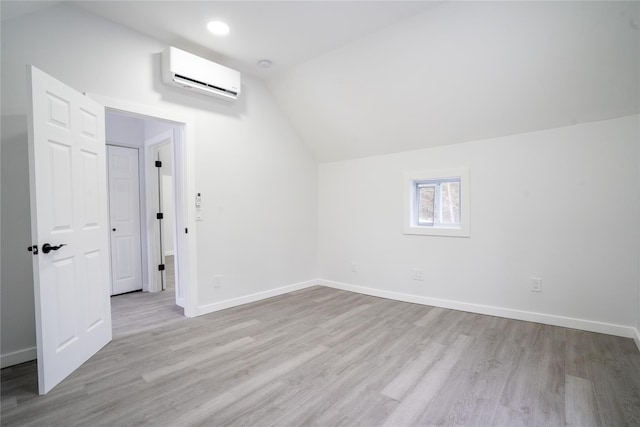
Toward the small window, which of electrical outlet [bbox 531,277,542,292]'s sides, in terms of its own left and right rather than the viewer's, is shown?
right

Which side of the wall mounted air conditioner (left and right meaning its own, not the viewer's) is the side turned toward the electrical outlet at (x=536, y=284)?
front

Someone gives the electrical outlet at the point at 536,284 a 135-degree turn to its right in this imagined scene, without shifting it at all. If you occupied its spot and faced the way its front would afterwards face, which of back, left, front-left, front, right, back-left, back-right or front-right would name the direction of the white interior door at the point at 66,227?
left

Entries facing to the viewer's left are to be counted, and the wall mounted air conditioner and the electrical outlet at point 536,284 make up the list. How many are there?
0

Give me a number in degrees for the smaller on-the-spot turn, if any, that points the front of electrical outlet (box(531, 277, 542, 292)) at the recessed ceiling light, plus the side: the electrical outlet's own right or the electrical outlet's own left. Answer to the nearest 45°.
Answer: approximately 45° to the electrical outlet's own right

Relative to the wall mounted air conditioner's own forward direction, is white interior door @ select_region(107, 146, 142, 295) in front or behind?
behind

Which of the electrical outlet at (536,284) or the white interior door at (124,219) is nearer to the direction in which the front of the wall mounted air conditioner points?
the electrical outlet

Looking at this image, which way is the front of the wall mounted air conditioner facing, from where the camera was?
facing the viewer and to the right of the viewer

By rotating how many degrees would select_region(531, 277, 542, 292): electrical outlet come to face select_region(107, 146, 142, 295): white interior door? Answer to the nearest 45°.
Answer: approximately 90° to its right

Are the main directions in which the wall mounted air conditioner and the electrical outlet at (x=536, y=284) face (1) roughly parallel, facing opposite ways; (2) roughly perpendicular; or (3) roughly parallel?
roughly perpendicular

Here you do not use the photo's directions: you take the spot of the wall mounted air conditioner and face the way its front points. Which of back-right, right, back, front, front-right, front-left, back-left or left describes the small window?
front-left

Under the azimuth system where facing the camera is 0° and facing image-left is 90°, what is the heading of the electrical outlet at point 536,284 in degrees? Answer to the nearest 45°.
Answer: approximately 0°
